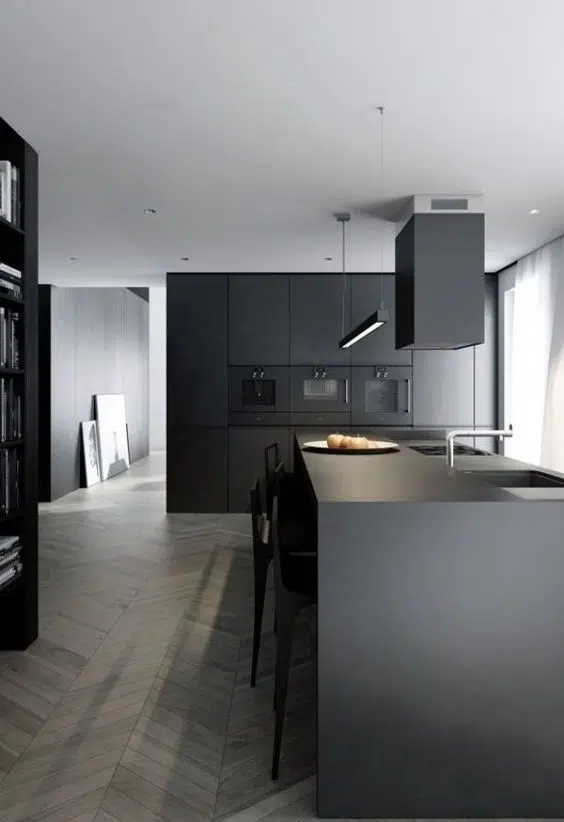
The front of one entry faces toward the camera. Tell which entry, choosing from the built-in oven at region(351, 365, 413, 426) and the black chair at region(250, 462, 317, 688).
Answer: the built-in oven

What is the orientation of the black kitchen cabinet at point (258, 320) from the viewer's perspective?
toward the camera

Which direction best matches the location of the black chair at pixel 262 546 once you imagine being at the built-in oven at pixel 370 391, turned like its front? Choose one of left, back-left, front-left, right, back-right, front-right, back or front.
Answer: front

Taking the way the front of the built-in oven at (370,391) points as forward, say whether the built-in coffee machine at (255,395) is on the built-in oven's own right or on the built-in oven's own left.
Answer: on the built-in oven's own right

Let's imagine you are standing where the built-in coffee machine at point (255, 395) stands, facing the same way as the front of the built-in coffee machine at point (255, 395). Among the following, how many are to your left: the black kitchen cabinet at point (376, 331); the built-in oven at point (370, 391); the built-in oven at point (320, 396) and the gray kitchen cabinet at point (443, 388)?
4

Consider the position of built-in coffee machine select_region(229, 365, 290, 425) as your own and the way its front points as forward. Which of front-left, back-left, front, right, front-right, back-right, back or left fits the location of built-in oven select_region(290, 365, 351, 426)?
left

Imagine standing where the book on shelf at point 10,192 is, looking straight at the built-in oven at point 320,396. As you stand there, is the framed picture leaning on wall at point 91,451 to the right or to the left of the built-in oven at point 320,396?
left

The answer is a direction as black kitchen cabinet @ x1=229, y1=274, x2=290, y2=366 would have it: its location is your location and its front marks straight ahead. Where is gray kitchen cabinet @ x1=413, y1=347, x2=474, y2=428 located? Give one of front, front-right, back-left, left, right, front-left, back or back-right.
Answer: left

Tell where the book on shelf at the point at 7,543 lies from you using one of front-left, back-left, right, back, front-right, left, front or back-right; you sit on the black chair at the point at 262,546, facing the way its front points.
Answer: back

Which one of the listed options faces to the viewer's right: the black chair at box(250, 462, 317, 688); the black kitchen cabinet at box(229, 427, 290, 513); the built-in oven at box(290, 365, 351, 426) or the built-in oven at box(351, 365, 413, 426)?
the black chair

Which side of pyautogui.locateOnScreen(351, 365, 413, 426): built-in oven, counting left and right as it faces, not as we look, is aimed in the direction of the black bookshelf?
front

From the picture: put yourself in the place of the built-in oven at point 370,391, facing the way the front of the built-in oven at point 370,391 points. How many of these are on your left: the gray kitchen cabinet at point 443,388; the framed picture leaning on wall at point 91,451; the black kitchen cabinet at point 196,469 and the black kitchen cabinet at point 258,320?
1

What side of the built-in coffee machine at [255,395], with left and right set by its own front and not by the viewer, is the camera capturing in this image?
front

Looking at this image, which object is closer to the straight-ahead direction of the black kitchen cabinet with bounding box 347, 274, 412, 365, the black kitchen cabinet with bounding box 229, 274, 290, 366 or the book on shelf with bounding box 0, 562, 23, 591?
the book on shelf

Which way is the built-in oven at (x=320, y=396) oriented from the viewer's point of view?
toward the camera
